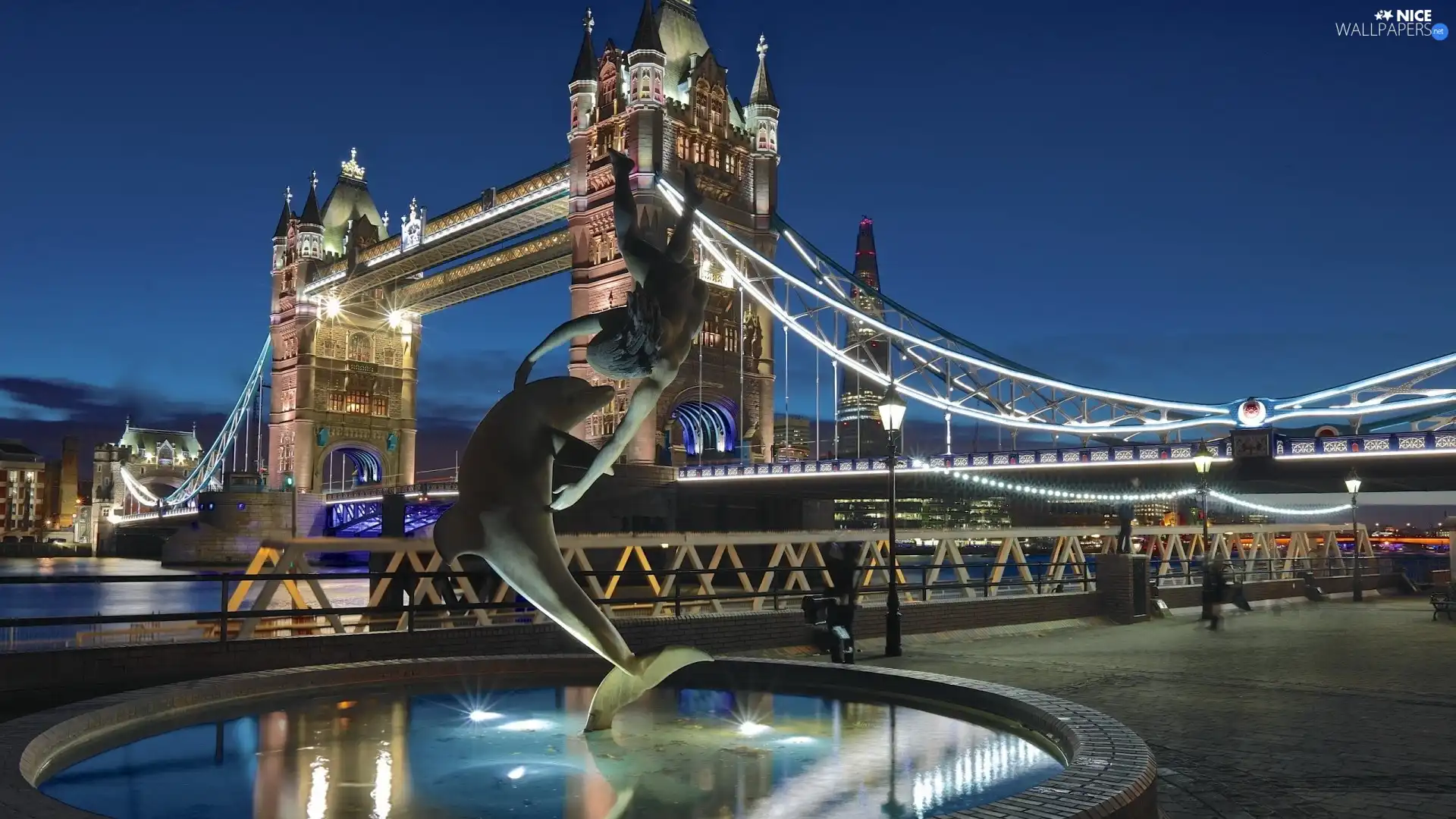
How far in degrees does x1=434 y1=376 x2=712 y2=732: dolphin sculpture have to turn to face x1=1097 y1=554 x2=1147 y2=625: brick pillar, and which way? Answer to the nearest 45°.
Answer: approximately 45° to its left

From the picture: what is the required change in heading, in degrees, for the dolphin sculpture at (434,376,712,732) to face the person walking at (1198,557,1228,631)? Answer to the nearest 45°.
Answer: approximately 45° to its left

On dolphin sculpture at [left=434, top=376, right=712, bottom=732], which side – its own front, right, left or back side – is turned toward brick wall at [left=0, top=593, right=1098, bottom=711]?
left

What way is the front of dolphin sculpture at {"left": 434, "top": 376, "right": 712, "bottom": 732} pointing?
to the viewer's right
